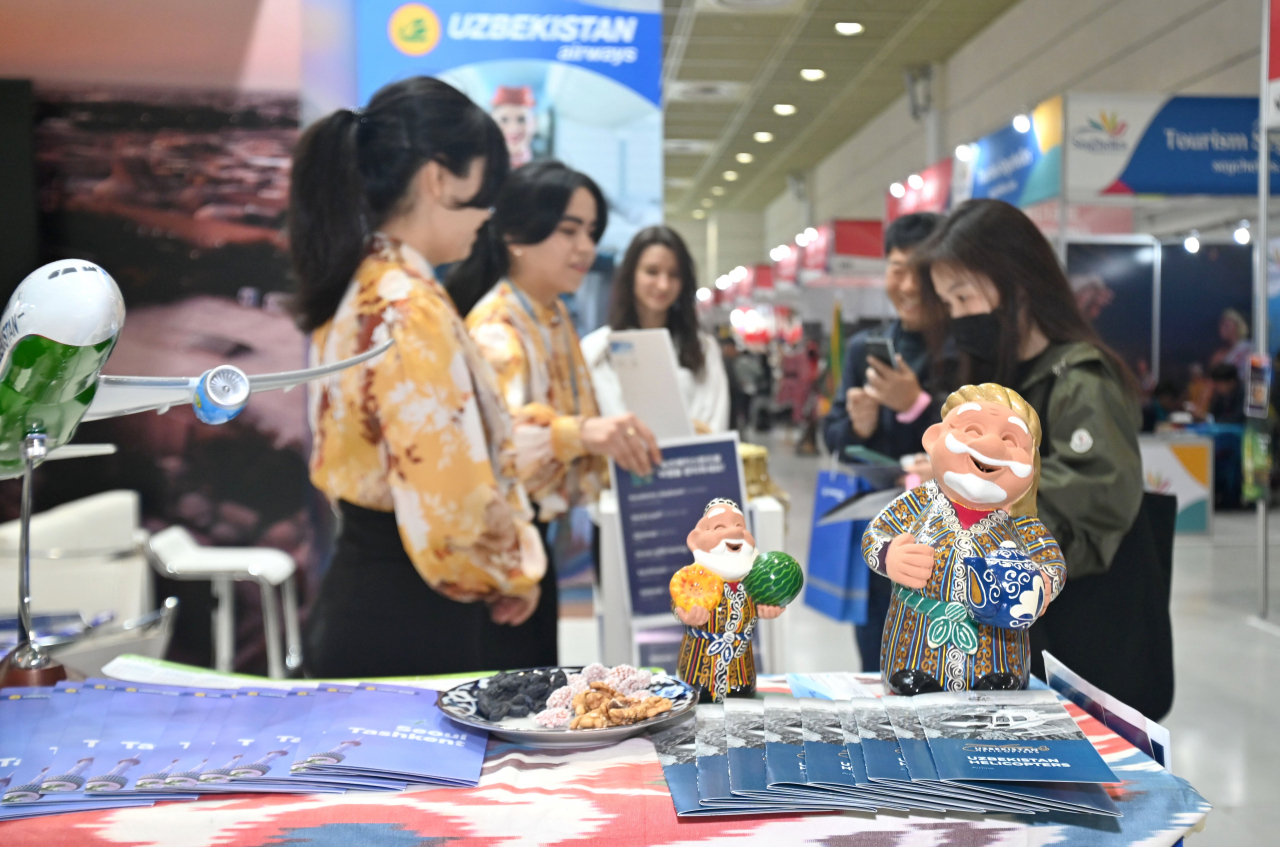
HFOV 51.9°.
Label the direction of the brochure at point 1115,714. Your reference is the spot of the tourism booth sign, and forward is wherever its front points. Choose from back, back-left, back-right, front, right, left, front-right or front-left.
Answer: front

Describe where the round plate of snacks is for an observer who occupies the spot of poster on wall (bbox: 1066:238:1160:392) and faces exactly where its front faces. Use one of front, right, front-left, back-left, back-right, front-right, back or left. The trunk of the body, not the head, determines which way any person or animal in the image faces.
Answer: front

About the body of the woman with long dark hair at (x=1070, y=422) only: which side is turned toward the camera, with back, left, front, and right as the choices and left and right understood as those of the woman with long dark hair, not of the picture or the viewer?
left

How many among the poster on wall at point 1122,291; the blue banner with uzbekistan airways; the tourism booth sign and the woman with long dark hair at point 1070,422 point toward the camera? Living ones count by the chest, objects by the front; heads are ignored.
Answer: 3

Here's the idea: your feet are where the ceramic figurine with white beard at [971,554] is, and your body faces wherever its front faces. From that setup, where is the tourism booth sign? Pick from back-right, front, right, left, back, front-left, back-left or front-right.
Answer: back

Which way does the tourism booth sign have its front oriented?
toward the camera

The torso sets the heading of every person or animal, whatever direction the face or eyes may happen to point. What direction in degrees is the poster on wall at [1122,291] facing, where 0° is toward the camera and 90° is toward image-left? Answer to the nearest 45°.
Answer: approximately 0°

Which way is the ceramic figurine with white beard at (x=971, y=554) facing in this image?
toward the camera

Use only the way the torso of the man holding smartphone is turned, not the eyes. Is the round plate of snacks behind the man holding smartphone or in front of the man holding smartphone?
in front

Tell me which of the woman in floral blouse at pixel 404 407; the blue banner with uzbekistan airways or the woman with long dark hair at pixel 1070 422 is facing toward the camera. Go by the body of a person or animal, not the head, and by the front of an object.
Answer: the blue banner with uzbekistan airways

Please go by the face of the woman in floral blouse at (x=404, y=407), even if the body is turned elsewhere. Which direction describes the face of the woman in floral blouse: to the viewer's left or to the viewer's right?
to the viewer's right

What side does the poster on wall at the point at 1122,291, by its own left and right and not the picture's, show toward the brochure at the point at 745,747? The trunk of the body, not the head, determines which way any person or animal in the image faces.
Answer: front

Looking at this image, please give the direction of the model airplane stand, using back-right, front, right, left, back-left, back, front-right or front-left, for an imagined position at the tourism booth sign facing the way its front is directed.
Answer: front

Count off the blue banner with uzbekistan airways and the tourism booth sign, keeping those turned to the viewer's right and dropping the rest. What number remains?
0

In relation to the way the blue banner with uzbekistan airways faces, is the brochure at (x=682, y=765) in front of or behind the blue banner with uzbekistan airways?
in front

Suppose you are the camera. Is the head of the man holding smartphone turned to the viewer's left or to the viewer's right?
to the viewer's left
